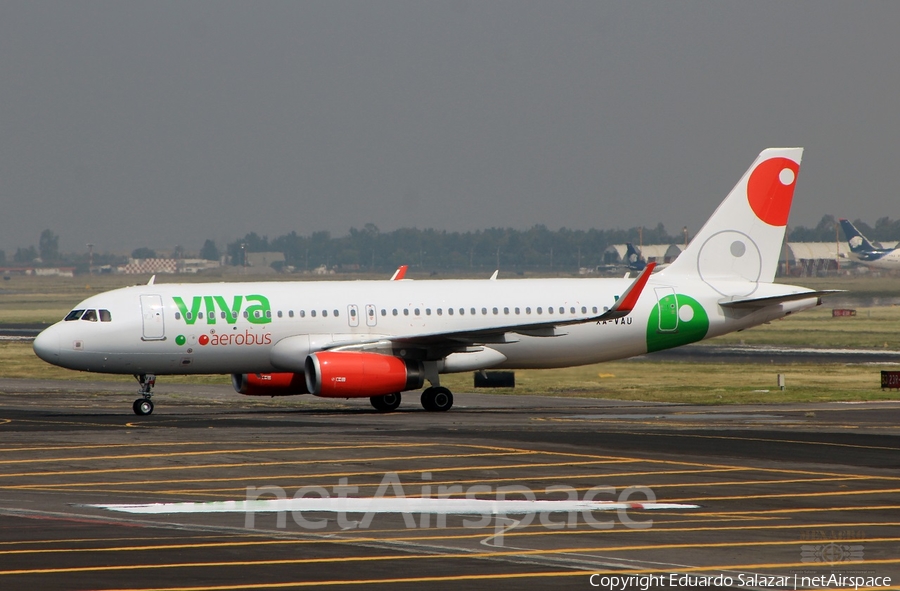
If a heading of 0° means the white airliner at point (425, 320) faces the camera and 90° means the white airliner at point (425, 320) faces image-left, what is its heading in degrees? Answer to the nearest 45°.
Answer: approximately 90°
